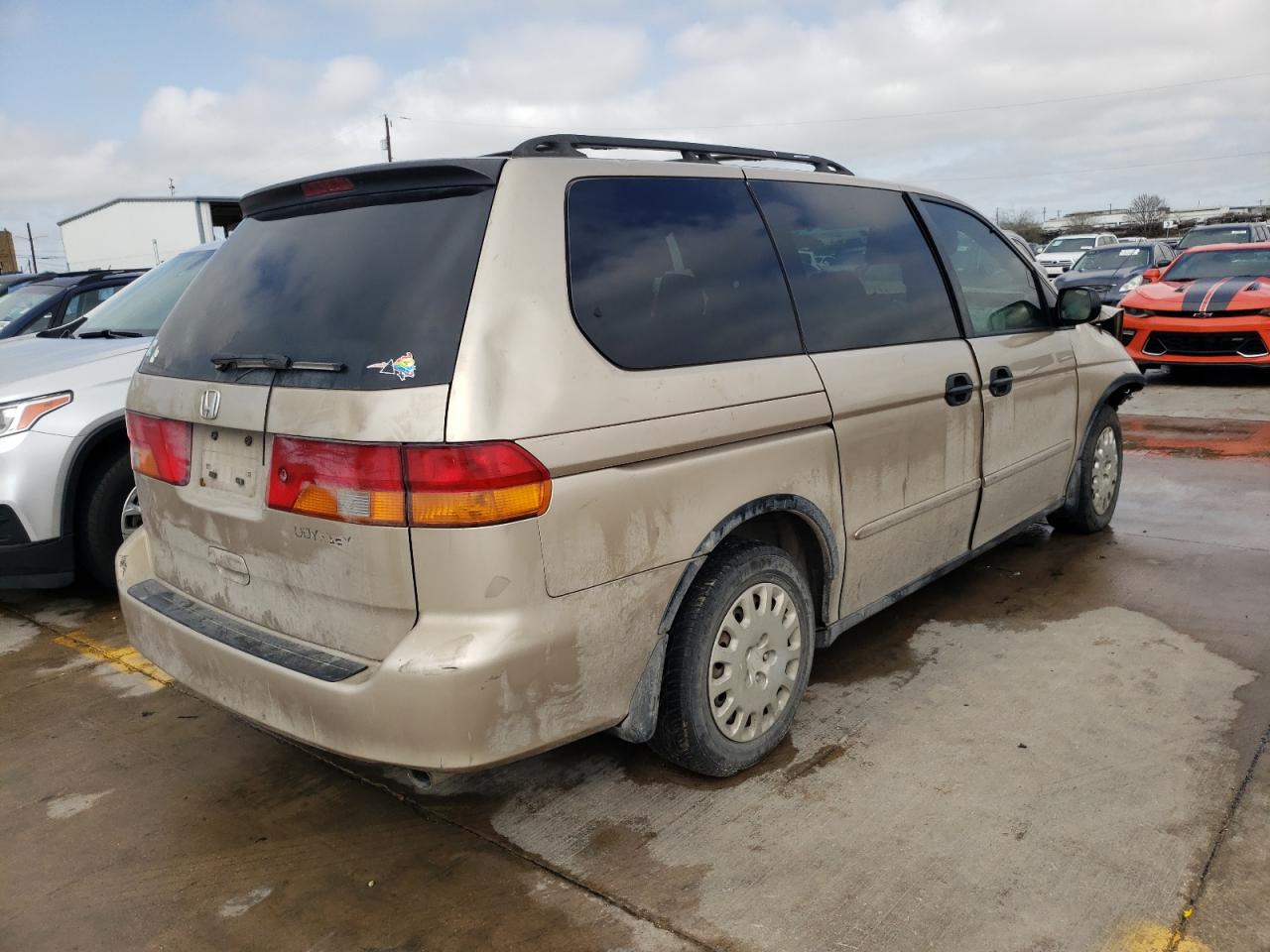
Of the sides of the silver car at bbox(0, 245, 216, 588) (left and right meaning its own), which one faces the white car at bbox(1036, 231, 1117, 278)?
back

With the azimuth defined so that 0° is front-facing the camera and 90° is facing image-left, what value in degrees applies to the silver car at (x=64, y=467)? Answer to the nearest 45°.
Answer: approximately 45°

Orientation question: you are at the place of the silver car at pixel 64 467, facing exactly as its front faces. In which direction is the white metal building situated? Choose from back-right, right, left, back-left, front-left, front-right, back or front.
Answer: back-right

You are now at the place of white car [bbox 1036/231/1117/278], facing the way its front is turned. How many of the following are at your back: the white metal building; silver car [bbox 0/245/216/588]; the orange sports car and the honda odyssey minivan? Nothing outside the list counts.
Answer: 0

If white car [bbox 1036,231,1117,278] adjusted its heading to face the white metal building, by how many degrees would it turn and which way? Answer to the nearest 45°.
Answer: approximately 45° to its right

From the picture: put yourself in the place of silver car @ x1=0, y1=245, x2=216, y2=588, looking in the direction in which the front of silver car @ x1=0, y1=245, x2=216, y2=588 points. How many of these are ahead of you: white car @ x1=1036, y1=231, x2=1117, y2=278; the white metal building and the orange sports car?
0

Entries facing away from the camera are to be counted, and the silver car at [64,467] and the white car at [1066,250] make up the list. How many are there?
0

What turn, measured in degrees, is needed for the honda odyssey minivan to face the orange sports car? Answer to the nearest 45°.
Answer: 0° — it already faces it

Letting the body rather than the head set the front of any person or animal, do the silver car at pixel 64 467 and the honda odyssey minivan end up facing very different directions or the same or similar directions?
very different directions

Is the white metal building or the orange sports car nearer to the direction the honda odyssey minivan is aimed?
the orange sports car

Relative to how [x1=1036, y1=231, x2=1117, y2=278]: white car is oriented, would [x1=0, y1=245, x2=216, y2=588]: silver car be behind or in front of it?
in front

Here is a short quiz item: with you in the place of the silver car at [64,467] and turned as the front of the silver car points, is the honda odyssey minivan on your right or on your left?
on your left

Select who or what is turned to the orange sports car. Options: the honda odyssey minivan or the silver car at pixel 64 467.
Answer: the honda odyssey minivan

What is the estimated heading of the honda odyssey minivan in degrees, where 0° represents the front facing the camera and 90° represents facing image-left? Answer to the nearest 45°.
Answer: approximately 225°

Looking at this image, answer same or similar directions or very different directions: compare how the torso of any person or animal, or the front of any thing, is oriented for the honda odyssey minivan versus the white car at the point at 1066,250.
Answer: very different directions

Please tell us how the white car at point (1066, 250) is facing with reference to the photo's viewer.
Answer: facing the viewer and to the left of the viewer

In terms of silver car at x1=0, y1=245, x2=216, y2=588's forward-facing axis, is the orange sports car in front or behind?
behind
